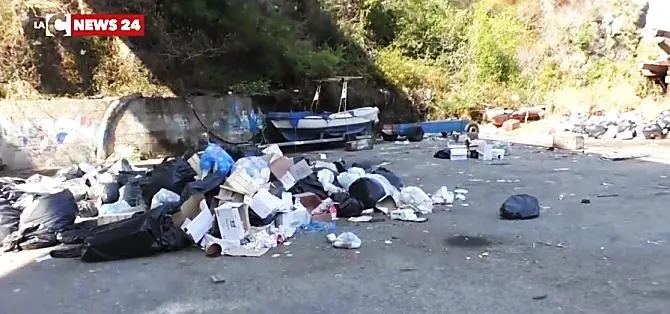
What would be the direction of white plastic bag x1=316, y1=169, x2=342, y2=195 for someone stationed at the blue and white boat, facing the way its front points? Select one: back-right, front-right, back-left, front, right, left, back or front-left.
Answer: left

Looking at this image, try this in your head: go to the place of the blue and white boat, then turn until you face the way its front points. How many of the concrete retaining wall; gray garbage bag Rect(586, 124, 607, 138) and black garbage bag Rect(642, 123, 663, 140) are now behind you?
2

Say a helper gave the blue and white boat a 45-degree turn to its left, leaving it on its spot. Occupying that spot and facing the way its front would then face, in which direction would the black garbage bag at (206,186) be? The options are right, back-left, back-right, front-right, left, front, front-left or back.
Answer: front-left

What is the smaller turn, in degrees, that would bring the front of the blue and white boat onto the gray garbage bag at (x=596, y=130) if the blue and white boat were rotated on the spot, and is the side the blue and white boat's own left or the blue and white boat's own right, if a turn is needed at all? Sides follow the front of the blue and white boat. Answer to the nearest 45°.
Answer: approximately 180°

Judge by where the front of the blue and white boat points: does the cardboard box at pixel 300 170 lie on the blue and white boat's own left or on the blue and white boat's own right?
on the blue and white boat's own left

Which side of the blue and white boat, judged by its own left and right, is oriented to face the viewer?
left

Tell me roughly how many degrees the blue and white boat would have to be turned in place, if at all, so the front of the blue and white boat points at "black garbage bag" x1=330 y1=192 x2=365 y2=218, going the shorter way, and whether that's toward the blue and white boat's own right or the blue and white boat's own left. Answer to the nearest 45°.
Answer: approximately 90° to the blue and white boat's own left

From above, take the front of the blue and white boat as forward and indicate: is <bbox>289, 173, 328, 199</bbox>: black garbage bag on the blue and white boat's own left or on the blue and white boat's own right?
on the blue and white boat's own left

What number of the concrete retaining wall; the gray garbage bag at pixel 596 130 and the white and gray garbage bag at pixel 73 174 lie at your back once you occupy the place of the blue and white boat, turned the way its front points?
1

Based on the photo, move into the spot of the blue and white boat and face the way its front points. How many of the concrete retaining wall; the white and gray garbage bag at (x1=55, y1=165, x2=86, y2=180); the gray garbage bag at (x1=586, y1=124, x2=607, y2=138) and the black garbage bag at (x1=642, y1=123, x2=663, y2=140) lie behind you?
2

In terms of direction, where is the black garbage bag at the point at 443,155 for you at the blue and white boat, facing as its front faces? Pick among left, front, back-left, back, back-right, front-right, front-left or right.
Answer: back-left

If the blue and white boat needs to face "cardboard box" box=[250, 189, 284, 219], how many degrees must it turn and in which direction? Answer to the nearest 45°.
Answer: approximately 90° to its left

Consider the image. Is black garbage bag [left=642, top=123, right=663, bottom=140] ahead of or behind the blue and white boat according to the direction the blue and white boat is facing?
behind
